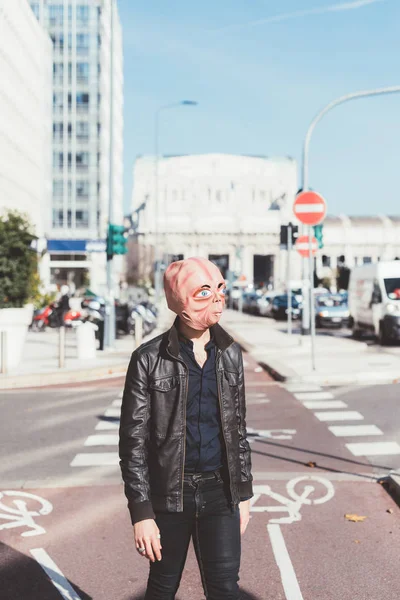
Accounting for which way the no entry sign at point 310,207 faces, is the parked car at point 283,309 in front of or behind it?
behind

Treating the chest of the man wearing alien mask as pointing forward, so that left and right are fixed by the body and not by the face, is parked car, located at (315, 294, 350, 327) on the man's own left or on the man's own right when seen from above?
on the man's own left

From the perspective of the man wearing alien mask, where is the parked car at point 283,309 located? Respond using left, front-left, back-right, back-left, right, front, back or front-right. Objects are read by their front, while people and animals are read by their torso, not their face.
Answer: back-left

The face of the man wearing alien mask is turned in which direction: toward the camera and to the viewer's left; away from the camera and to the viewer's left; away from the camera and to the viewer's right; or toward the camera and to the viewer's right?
toward the camera and to the viewer's right

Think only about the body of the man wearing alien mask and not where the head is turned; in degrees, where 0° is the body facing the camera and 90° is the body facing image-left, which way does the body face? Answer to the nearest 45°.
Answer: approximately 315°
